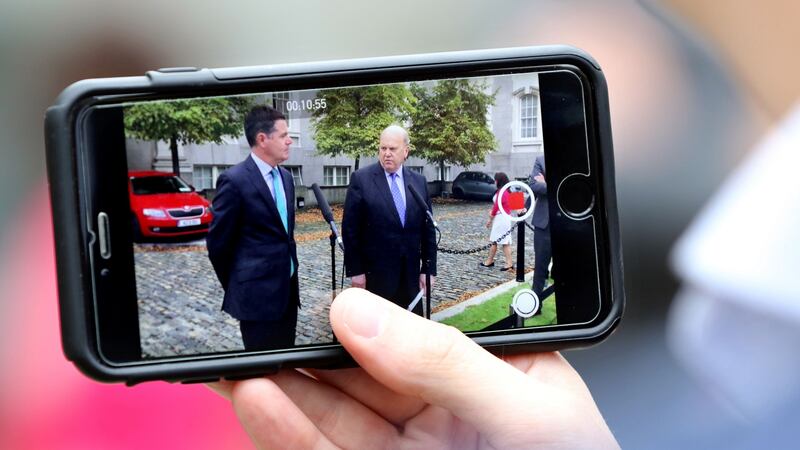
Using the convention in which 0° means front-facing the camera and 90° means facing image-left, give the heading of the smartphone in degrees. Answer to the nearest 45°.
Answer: approximately 0°
